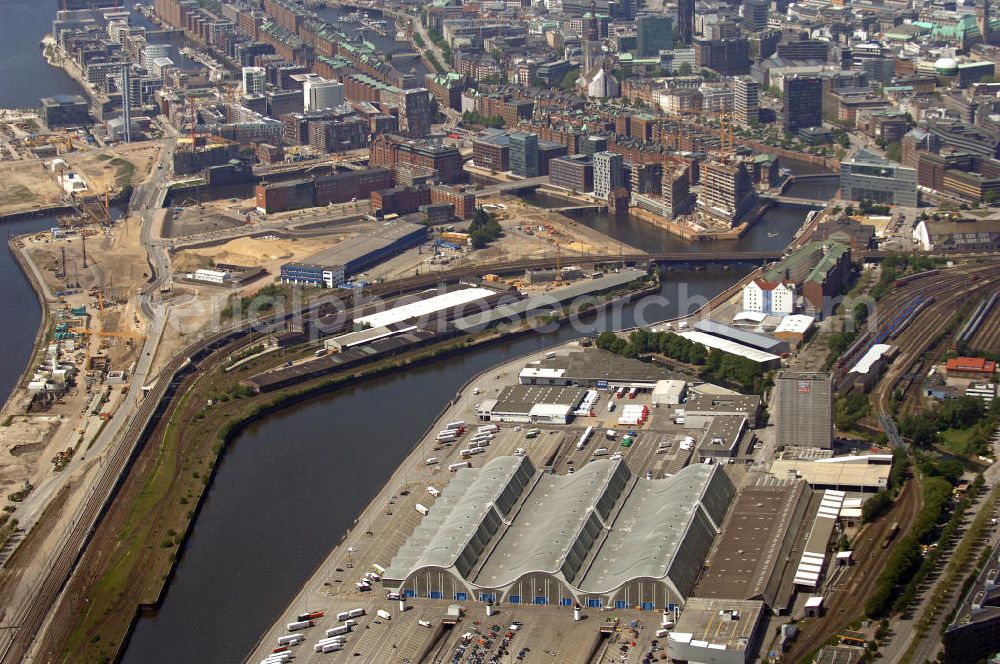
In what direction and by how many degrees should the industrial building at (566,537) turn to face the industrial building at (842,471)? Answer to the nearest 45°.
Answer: approximately 135° to its left

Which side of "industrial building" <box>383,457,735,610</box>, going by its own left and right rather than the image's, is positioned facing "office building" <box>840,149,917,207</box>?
back

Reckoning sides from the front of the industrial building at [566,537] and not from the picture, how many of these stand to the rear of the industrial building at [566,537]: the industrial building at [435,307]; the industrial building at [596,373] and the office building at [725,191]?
3

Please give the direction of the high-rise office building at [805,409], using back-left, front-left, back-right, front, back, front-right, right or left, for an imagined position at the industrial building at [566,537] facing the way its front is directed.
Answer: back-left

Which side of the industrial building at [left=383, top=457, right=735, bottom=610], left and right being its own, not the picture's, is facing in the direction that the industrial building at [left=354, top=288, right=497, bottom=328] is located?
back

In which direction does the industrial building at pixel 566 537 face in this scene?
toward the camera

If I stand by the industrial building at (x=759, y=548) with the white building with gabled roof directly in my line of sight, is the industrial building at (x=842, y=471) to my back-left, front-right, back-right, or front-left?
front-right

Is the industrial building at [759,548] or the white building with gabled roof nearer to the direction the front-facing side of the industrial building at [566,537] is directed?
the industrial building

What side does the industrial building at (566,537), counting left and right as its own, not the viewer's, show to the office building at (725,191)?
back

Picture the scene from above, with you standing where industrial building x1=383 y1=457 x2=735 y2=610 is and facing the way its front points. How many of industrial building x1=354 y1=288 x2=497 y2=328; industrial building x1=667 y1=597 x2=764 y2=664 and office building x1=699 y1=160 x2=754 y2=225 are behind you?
2

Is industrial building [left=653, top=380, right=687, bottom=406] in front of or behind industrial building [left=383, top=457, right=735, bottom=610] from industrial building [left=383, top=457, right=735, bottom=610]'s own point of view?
behind

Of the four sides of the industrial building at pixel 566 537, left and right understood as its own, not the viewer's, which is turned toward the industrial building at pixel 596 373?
back

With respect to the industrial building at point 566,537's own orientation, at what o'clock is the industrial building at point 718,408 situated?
the industrial building at point 718,408 is roughly at 7 o'clock from the industrial building at point 566,537.

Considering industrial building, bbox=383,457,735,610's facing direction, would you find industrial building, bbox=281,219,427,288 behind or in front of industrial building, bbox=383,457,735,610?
behind

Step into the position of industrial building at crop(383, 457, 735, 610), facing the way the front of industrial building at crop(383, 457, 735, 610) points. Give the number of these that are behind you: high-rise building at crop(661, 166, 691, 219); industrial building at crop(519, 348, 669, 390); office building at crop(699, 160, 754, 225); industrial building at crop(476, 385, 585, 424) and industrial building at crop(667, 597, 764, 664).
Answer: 4

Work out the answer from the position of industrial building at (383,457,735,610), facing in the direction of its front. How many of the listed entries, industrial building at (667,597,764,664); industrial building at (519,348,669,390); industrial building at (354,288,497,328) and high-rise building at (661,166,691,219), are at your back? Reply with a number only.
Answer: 3

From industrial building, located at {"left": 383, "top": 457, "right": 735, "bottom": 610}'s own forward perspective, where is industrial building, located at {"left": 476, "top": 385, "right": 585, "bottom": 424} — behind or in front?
behind

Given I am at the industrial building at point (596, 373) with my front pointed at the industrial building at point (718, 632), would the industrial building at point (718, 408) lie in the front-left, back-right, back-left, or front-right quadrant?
front-left
